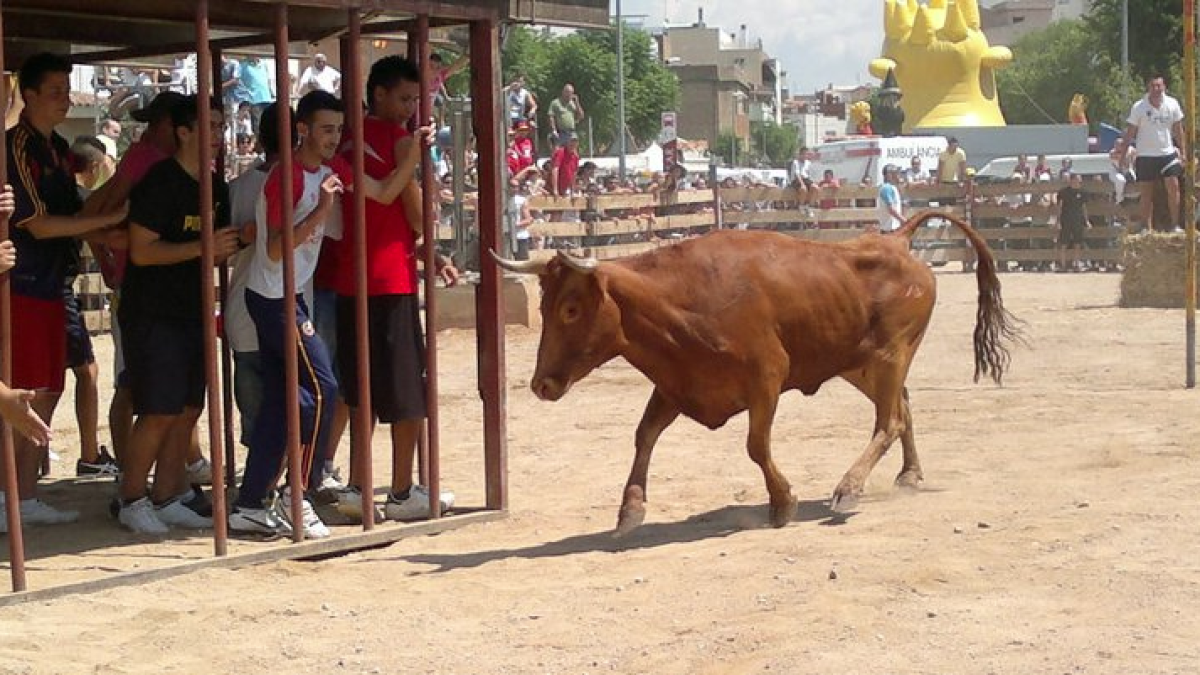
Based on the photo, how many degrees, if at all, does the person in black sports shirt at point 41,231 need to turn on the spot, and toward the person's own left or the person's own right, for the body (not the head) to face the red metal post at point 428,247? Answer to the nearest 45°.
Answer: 0° — they already face it

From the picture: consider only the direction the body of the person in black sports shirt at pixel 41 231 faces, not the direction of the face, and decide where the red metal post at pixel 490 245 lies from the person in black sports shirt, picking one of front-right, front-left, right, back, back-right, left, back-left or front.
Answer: front

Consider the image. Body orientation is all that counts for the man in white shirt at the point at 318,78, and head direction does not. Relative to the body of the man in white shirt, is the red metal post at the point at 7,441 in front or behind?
in front

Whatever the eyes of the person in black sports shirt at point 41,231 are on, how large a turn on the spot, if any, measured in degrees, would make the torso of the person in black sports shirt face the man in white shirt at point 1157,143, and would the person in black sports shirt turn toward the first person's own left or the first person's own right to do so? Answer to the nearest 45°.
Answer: approximately 45° to the first person's own left

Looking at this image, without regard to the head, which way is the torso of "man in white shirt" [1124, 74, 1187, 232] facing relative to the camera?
toward the camera

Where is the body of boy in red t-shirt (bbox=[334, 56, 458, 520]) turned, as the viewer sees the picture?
to the viewer's right

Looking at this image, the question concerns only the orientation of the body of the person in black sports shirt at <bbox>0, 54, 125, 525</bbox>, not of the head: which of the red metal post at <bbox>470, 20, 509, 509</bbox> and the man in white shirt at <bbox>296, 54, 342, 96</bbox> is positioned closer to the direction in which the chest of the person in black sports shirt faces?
the red metal post

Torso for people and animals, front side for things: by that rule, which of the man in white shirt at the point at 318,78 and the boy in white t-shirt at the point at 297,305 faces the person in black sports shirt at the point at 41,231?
the man in white shirt

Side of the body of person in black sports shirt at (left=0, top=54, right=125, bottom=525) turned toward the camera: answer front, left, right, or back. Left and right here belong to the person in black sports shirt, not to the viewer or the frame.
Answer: right

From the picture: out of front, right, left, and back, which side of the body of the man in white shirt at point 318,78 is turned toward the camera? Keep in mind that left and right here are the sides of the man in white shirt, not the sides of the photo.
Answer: front

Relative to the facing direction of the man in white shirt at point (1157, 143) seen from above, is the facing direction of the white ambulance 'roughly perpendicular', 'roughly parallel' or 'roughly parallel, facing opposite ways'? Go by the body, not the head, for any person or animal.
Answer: roughly perpendicular

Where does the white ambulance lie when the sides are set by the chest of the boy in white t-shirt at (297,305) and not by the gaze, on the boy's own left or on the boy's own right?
on the boy's own left

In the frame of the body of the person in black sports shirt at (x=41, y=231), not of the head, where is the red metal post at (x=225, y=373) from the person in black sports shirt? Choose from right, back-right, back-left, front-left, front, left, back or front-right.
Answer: front-left

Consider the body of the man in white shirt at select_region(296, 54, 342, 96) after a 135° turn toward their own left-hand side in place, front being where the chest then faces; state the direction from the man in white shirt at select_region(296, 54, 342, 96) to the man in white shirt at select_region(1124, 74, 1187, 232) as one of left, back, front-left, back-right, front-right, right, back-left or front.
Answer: front-right
